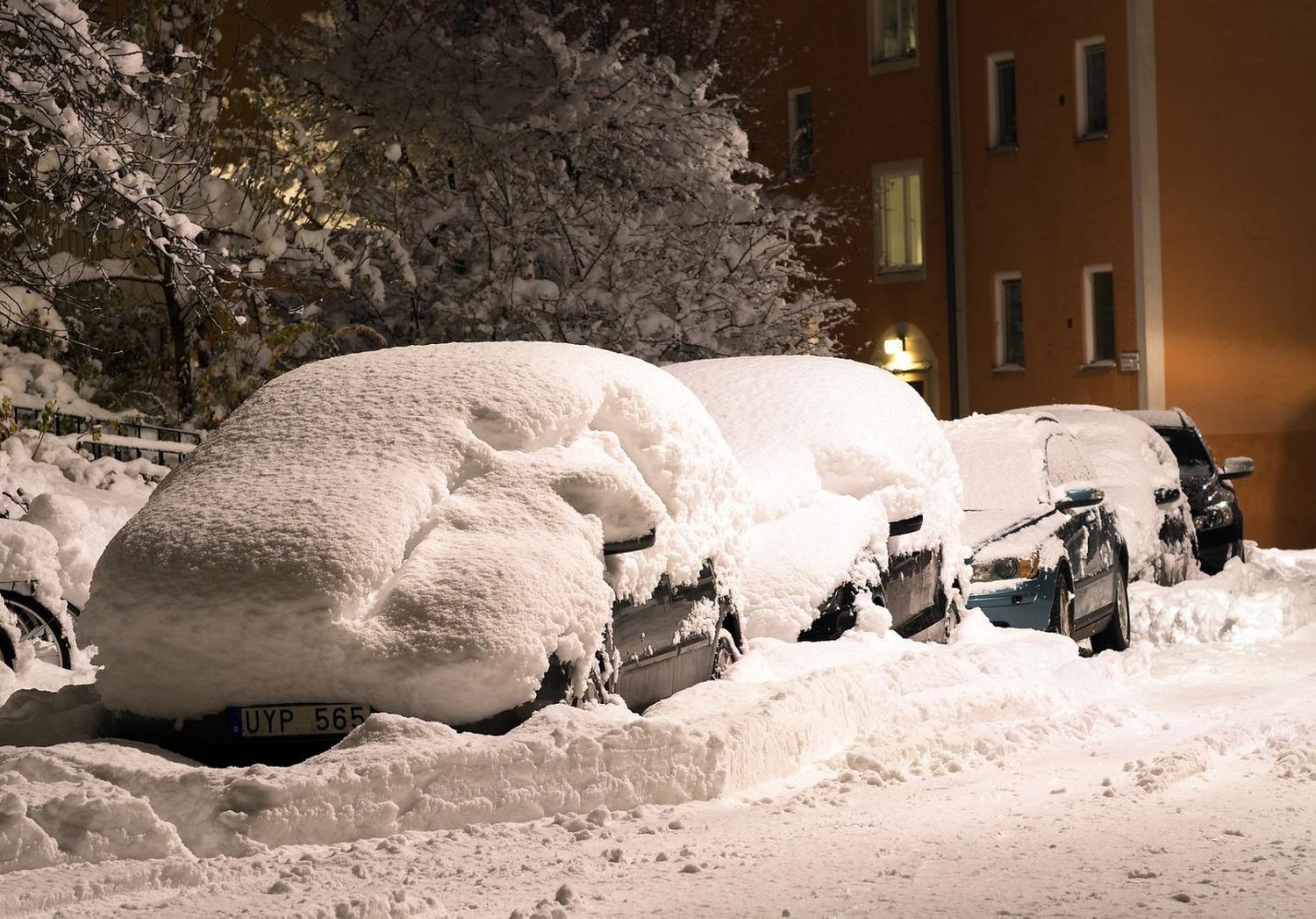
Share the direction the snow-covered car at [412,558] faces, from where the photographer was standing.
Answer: facing the viewer and to the left of the viewer

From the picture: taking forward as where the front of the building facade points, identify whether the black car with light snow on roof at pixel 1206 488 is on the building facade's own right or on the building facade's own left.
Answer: on the building facade's own left

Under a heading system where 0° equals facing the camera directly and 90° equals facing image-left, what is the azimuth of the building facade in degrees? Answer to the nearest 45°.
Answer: approximately 45°

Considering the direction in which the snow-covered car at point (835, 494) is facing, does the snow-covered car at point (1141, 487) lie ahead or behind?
behind

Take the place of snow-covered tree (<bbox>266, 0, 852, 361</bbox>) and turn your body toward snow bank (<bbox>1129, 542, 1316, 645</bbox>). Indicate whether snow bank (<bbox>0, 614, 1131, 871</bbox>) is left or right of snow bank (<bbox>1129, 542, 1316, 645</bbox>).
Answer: right

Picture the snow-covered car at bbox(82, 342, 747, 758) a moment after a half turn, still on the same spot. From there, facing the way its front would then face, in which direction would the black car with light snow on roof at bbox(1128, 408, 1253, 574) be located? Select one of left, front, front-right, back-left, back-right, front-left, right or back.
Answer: front

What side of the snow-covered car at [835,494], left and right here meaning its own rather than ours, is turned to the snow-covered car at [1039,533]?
back

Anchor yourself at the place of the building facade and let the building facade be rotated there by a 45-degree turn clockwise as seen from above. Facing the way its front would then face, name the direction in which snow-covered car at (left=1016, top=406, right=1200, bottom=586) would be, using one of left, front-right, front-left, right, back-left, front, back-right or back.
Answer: left

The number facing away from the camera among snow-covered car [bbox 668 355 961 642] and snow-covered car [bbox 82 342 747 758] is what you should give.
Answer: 0

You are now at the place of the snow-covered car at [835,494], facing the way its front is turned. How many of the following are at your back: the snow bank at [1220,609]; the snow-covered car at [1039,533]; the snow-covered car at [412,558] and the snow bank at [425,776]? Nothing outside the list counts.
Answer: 2

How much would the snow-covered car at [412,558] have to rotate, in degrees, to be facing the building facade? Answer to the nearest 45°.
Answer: approximately 180°

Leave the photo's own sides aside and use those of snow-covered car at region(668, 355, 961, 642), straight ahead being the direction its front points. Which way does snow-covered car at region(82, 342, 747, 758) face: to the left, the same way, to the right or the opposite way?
the same way
